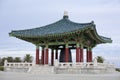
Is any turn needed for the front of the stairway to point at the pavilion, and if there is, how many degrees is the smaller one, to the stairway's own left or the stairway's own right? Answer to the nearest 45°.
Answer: approximately 135° to the stairway's own left

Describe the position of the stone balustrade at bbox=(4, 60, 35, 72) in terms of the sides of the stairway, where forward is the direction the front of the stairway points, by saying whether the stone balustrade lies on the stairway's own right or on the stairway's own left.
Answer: on the stairway's own right

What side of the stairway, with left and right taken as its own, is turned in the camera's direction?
front
